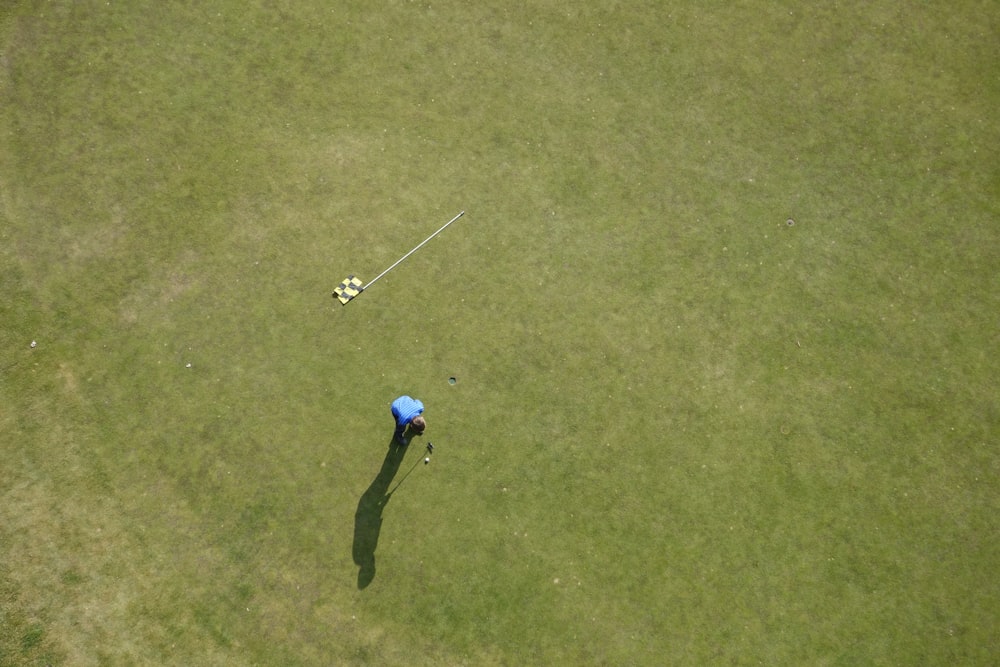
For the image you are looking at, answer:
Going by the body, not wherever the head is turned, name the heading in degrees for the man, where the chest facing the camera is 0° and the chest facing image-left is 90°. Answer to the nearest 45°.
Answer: approximately 315°
